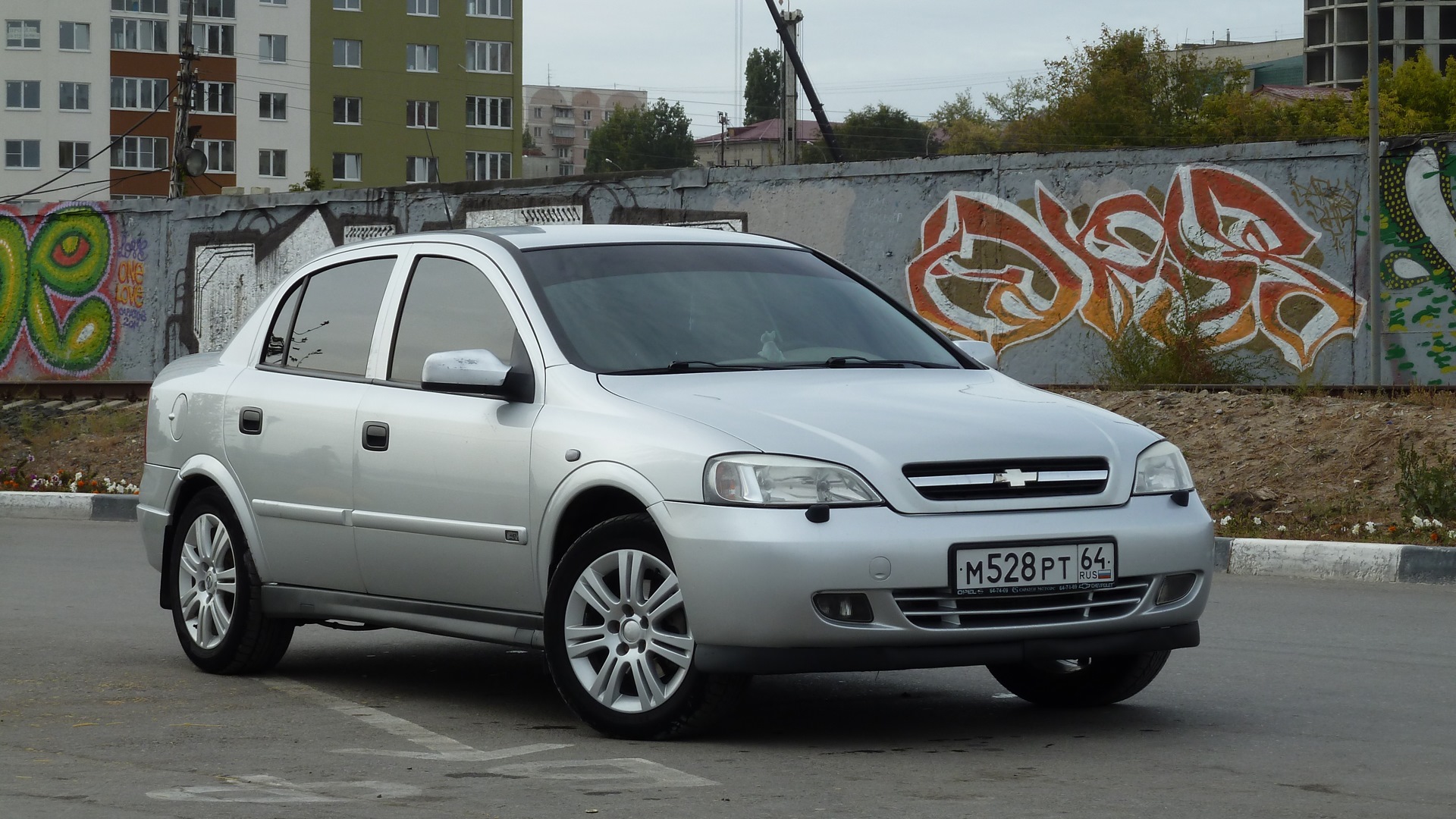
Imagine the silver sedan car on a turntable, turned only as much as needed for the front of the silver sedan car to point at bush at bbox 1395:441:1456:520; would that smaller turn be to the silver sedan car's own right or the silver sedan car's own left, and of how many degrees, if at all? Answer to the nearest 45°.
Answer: approximately 90° to the silver sedan car's own left

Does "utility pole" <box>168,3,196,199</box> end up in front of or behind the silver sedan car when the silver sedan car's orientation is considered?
behind

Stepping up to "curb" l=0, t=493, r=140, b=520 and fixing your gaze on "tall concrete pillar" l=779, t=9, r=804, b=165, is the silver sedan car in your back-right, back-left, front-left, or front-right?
back-right

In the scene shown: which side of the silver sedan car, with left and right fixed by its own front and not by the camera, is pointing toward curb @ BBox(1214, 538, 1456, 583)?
left

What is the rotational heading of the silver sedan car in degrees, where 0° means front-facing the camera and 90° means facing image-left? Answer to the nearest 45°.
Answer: approximately 315°

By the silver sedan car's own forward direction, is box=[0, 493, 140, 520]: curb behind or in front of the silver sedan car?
behind

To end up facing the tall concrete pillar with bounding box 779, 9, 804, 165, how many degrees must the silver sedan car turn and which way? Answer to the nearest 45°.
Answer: approximately 135° to its left
